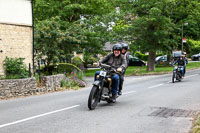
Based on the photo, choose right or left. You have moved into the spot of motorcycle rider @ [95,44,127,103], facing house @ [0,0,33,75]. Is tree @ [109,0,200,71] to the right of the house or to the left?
right

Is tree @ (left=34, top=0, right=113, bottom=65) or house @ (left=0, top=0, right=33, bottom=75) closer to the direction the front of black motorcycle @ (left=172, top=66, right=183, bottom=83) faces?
the house

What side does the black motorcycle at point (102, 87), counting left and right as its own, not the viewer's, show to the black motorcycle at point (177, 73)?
back

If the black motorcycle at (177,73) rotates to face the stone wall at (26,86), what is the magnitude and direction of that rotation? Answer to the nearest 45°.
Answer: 0° — it already faces it

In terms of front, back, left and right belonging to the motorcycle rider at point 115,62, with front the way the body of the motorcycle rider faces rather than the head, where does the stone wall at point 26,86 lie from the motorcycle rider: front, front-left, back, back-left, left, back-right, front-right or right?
right

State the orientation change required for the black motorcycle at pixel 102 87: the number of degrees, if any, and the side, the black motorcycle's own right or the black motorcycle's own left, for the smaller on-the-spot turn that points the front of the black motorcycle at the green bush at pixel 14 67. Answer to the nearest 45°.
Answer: approximately 90° to the black motorcycle's own right

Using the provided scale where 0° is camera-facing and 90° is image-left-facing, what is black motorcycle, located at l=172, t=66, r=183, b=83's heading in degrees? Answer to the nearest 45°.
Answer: approximately 45°

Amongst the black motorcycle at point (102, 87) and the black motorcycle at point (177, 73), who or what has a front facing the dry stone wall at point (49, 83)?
the black motorcycle at point (177, 73)
